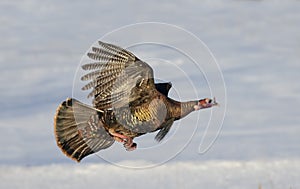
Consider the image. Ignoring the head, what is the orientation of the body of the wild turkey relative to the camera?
to the viewer's right
